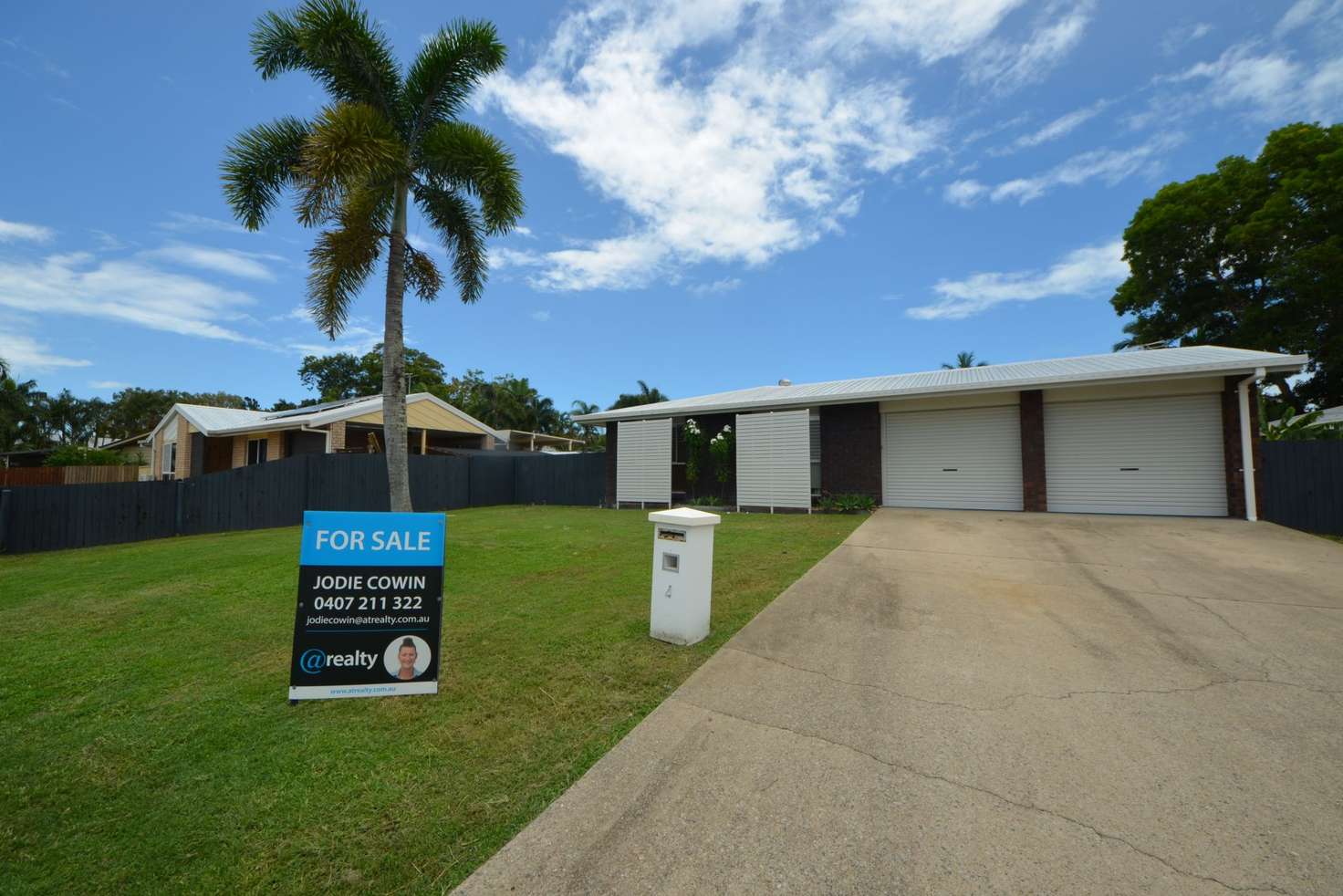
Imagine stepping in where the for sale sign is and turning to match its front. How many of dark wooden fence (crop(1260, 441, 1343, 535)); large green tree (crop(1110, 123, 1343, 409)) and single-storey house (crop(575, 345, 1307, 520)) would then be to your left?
3

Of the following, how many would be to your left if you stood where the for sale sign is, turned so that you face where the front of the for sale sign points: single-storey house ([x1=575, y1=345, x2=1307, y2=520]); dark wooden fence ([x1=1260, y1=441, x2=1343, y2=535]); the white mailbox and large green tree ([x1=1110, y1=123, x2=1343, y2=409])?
4

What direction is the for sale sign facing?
toward the camera

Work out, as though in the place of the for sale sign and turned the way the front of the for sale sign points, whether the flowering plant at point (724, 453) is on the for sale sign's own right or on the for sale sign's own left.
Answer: on the for sale sign's own left

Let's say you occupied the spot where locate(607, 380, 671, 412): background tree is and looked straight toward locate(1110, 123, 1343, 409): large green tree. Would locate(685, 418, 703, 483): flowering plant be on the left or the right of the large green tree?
right

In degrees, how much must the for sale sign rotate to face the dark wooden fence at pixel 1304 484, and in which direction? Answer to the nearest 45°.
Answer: approximately 90° to its left

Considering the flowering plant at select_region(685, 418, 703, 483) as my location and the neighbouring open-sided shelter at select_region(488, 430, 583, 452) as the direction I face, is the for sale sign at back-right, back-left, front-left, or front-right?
back-left

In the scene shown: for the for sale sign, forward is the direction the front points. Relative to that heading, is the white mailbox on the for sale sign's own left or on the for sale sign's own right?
on the for sale sign's own left

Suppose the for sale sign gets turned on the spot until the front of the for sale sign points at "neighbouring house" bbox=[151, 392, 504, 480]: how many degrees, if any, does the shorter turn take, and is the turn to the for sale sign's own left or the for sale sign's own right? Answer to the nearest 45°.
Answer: approximately 180°

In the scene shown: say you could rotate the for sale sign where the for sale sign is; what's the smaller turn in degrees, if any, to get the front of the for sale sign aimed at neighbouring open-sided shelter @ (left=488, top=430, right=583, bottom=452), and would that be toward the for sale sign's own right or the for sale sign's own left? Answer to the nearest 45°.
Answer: approximately 180°

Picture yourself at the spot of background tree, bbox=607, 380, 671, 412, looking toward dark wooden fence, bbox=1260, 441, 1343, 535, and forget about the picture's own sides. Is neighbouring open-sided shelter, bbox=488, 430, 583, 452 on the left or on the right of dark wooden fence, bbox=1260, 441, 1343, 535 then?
right

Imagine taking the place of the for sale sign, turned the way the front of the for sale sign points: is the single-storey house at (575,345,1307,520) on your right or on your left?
on your left

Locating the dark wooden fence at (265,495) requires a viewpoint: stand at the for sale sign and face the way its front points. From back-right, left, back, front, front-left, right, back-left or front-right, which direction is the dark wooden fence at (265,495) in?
back
